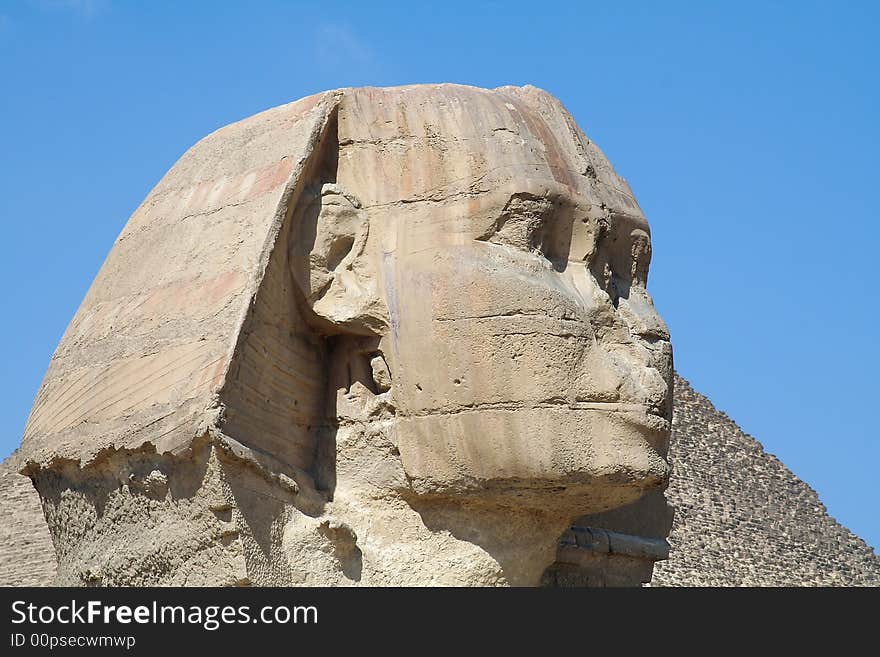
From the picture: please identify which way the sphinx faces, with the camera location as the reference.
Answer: facing the viewer and to the right of the viewer
